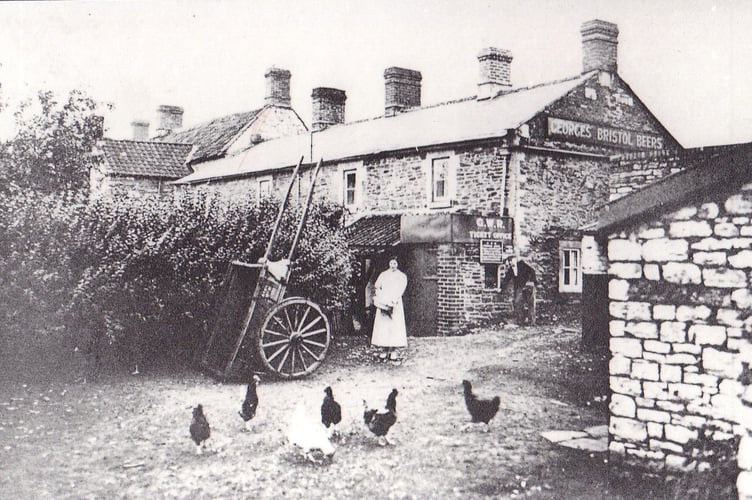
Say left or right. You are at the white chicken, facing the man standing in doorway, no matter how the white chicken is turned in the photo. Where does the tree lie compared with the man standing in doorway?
left

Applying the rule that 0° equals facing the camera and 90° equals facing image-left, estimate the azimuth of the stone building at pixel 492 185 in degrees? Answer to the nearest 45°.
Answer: approximately 45°

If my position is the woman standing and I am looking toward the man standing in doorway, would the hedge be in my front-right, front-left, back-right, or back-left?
back-left

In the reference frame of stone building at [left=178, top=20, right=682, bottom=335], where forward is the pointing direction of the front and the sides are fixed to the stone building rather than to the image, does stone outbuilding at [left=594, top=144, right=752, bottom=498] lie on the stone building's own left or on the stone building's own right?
on the stone building's own left

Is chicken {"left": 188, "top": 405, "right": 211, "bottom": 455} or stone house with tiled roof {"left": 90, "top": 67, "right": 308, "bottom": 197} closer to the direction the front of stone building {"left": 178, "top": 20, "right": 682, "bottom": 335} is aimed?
the chicken
